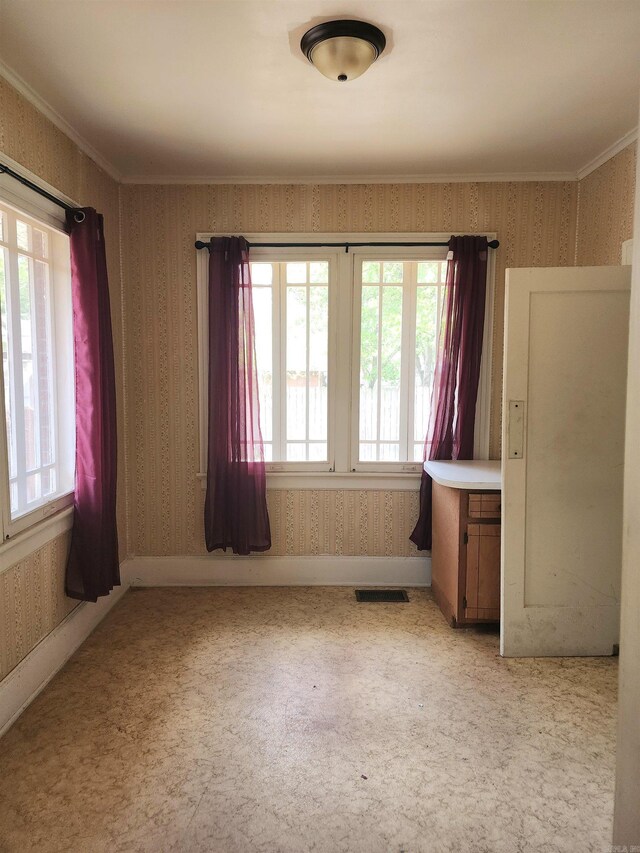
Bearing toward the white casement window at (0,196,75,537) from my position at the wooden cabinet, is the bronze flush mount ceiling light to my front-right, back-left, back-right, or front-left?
front-left

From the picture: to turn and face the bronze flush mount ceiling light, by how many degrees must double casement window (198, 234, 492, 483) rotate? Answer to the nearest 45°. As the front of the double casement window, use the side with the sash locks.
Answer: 0° — it already faces it

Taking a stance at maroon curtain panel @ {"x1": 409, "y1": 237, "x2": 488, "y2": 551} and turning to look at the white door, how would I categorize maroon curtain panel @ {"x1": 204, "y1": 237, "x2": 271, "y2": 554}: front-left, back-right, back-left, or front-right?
back-right

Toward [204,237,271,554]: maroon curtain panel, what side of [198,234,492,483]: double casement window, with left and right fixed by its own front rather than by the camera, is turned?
right

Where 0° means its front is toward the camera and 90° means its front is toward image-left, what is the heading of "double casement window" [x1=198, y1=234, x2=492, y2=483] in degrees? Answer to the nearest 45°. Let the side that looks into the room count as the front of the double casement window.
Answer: approximately 0°

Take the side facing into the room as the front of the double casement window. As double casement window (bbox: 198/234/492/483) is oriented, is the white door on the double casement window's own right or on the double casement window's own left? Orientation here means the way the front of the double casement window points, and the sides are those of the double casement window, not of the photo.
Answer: on the double casement window's own left

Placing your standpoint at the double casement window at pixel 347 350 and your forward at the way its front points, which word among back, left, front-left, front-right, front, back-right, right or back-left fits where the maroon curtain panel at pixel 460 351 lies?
left

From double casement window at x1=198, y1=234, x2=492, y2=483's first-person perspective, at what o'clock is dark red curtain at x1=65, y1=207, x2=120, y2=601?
The dark red curtain is roughly at 2 o'clock from the double casement window.

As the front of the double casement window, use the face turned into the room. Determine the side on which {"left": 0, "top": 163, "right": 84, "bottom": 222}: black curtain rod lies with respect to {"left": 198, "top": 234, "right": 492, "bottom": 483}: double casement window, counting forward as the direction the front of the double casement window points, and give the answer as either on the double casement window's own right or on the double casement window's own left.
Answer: on the double casement window's own right

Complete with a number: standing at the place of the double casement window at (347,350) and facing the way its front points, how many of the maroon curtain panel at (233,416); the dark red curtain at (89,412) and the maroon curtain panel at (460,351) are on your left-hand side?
1

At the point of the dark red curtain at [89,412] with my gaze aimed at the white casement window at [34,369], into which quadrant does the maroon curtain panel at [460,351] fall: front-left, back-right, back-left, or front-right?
back-left

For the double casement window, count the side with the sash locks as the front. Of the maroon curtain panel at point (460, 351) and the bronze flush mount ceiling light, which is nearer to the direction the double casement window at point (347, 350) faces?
the bronze flush mount ceiling light
